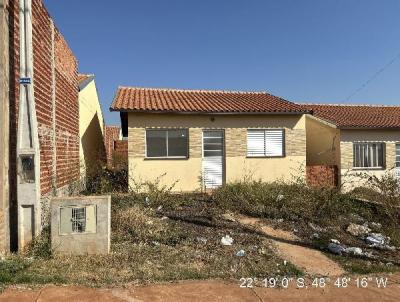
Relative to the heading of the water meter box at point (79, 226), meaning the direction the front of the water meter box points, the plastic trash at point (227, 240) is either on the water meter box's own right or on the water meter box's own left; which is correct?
on the water meter box's own left

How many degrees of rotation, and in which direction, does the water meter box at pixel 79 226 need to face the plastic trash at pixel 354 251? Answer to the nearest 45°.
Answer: approximately 90° to its left

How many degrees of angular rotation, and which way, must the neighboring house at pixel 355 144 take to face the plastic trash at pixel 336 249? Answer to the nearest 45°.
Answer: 0° — it already faces it

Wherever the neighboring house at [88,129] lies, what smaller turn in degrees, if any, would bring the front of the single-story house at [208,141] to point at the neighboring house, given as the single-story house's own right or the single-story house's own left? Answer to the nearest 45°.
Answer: approximately 90° to the single-story house's own right

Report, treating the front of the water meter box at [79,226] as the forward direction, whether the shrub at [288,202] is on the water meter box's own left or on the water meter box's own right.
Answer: on the water meter box's own left

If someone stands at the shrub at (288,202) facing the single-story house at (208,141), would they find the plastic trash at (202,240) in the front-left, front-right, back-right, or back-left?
back-left

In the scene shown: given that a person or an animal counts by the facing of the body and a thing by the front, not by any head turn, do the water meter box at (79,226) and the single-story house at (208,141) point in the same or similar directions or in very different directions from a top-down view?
same or similar directions

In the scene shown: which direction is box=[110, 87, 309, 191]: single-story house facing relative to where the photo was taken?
toward the camera

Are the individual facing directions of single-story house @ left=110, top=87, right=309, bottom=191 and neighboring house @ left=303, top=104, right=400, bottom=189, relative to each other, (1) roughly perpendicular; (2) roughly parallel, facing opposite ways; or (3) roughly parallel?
roughly parallel

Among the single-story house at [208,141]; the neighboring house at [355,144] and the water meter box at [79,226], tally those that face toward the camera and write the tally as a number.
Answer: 3

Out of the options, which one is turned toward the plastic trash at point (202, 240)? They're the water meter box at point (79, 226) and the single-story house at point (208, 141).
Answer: the single-story house

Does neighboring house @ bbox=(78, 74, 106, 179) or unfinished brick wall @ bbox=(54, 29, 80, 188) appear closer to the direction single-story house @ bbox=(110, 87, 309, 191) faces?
the unfinished brick wall

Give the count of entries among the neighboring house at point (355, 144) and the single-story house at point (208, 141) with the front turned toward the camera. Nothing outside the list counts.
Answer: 2

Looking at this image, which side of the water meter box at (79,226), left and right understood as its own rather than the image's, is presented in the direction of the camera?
front

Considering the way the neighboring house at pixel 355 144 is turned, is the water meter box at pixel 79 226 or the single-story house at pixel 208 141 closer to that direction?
the water meter box

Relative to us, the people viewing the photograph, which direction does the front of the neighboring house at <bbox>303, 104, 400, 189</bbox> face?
facing the viewer
